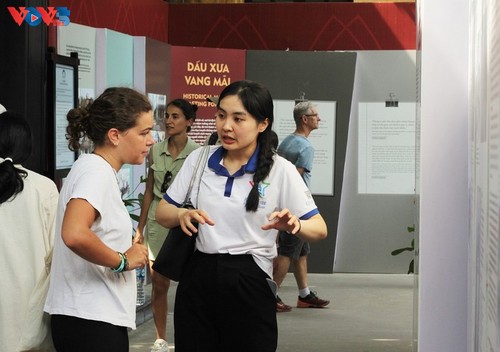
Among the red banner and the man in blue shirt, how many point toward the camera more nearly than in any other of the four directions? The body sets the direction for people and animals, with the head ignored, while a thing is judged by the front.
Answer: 1

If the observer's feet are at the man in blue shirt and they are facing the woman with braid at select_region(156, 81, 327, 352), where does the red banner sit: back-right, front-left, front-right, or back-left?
back-right

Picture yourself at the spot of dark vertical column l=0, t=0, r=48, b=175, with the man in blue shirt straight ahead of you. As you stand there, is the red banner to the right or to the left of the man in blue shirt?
left

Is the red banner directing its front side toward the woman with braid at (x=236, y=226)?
yes

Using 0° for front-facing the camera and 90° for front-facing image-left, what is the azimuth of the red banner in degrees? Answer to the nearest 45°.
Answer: approximately 0°

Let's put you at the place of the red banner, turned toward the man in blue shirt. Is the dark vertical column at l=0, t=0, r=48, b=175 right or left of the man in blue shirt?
right

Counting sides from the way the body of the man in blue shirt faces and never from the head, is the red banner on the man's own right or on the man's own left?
on the man's own left

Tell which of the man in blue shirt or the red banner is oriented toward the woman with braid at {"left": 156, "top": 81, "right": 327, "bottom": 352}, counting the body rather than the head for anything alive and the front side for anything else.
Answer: the red banner

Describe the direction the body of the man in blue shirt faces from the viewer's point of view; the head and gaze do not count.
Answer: to the viewer's right

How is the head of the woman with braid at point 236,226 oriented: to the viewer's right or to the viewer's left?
to the viewer's left
